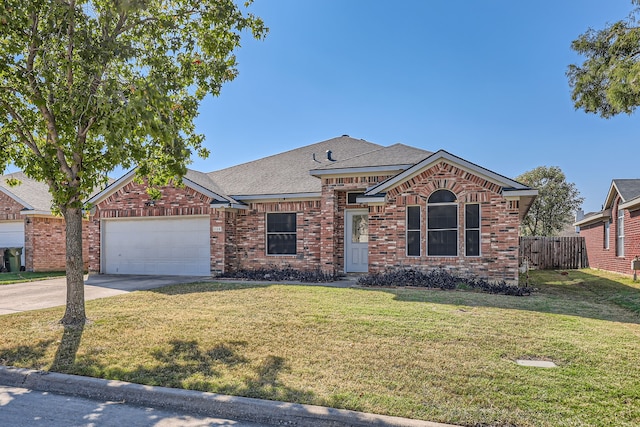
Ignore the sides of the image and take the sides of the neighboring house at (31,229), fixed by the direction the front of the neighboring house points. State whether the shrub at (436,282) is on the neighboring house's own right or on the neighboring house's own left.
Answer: on the neighboring house's own left

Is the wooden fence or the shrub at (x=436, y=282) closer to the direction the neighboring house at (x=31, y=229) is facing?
the shrub

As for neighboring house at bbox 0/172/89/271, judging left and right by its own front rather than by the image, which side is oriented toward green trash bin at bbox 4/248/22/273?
front

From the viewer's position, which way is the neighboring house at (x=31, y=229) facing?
facing the viewer and to the left of the viewer

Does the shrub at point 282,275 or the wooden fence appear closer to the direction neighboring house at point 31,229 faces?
the shrub

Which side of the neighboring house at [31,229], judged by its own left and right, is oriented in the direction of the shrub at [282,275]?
left

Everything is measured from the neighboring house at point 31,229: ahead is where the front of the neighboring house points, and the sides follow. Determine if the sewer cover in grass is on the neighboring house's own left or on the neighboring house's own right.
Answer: on the neighboring house's own left

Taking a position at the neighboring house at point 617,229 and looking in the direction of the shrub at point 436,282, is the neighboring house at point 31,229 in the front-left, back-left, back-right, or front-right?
front-right

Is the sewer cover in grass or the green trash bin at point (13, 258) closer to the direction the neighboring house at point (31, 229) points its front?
the green trash bin
